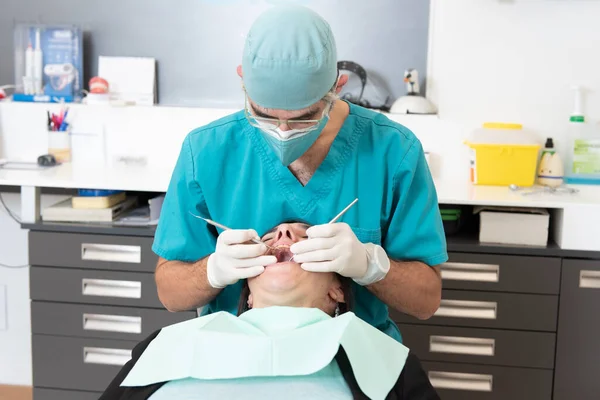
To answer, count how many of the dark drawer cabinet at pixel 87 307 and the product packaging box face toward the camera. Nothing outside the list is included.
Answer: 2

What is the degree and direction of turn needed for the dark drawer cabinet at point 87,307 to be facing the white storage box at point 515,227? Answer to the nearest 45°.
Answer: approximately 90° to its left

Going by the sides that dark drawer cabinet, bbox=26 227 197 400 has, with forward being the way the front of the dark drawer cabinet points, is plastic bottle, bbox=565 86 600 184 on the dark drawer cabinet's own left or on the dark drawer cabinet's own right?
on the dark drawer cabinet's own left

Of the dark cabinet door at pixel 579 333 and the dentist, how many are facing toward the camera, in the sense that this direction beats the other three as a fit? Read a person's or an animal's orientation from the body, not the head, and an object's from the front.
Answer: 2

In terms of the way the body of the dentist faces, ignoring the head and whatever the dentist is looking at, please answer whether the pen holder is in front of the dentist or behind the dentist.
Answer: behind
